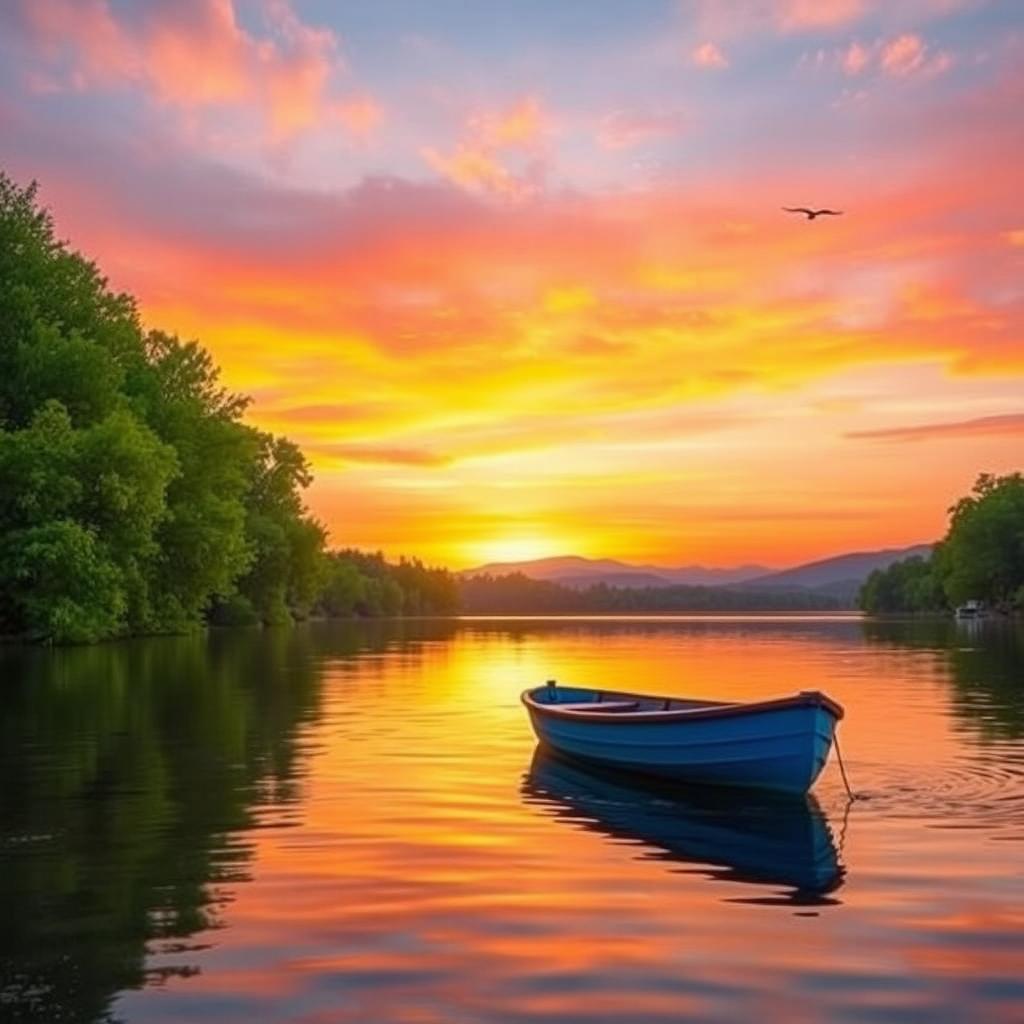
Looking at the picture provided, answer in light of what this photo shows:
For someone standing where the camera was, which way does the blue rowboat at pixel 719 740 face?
facing the viewer and to the right of the viewer
